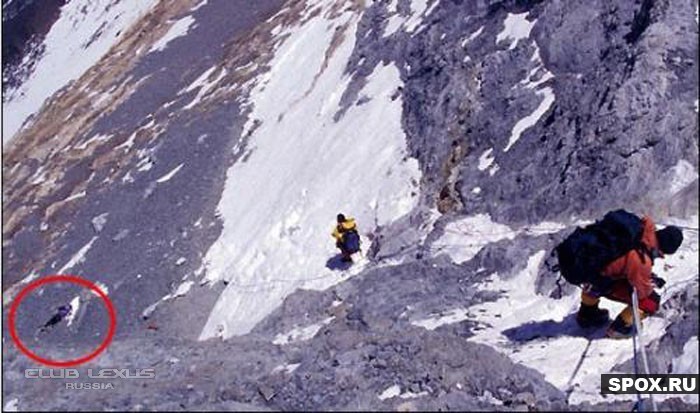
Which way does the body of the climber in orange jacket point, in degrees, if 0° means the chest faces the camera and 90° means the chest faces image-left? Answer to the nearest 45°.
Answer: approximately 270°

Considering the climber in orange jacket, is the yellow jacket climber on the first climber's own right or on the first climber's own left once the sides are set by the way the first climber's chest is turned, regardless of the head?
on the first climber's own left
